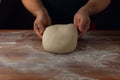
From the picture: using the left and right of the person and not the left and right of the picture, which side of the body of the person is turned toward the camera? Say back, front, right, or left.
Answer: front
